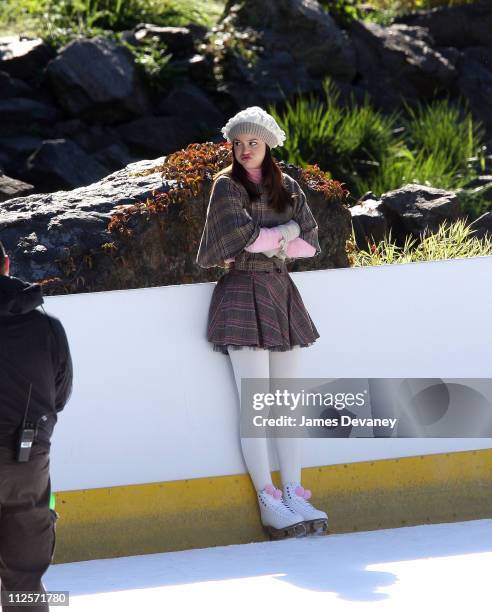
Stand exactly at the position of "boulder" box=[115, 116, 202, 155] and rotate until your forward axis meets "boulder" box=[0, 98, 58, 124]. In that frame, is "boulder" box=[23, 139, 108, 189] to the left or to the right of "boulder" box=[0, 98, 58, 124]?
left

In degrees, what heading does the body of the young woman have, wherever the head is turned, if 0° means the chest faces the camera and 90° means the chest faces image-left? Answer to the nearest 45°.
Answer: approximately 315°

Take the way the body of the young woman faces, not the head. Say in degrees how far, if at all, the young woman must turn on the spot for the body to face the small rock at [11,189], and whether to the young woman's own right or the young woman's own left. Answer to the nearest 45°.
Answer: approximately 180°

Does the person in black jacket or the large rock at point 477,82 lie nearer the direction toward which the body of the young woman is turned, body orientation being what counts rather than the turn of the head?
the person in black jacket

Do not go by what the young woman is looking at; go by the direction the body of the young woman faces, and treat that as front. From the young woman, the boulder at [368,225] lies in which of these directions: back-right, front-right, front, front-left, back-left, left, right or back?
back-left

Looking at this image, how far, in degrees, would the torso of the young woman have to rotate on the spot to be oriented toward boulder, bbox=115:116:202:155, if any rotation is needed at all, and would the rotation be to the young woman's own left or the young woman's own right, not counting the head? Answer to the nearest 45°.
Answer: approximately 135° to the young woman's own left

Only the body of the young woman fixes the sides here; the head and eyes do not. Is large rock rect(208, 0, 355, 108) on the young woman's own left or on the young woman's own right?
on the young woman's own left

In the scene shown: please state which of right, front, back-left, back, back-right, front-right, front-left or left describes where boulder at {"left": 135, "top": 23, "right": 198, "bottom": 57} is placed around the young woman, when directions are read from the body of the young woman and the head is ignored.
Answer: back-left

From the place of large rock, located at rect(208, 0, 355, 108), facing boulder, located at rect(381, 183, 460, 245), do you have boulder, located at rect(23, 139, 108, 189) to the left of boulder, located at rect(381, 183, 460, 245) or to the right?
right

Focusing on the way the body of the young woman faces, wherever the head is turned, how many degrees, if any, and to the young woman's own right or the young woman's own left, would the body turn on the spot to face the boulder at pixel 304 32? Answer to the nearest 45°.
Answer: approximately 135° to the young woman's own left

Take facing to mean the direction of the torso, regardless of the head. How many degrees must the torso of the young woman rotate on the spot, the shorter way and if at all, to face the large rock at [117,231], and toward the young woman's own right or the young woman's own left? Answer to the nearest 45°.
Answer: approximately 180°

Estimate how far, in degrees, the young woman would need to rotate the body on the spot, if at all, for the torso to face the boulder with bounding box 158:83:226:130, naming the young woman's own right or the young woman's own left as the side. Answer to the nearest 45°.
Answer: approximately 135° to the young woman's own left
